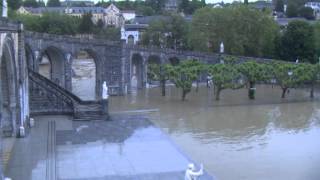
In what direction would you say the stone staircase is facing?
to the viewer's right
